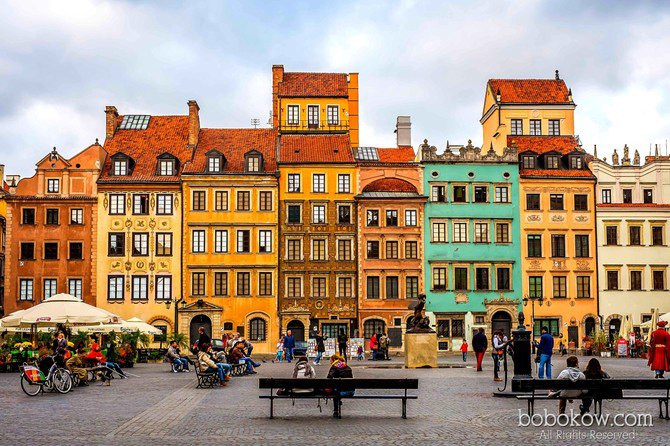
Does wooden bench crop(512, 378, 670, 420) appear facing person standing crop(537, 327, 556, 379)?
yes

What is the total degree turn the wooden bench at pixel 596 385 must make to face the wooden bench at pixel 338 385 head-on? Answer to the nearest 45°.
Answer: approximately 90° to its left

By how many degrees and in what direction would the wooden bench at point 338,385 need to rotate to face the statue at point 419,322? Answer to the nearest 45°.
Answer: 0° — it already faces it

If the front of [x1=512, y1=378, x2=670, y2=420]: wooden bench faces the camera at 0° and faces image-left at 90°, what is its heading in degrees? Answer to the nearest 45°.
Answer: approximately 180°

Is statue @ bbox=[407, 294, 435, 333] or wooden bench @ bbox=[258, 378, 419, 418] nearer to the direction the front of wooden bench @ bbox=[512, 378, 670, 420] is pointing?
the statue

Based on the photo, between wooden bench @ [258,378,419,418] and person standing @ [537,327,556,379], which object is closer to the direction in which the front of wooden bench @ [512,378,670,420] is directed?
the person standing

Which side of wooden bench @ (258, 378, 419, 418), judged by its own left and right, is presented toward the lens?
back
